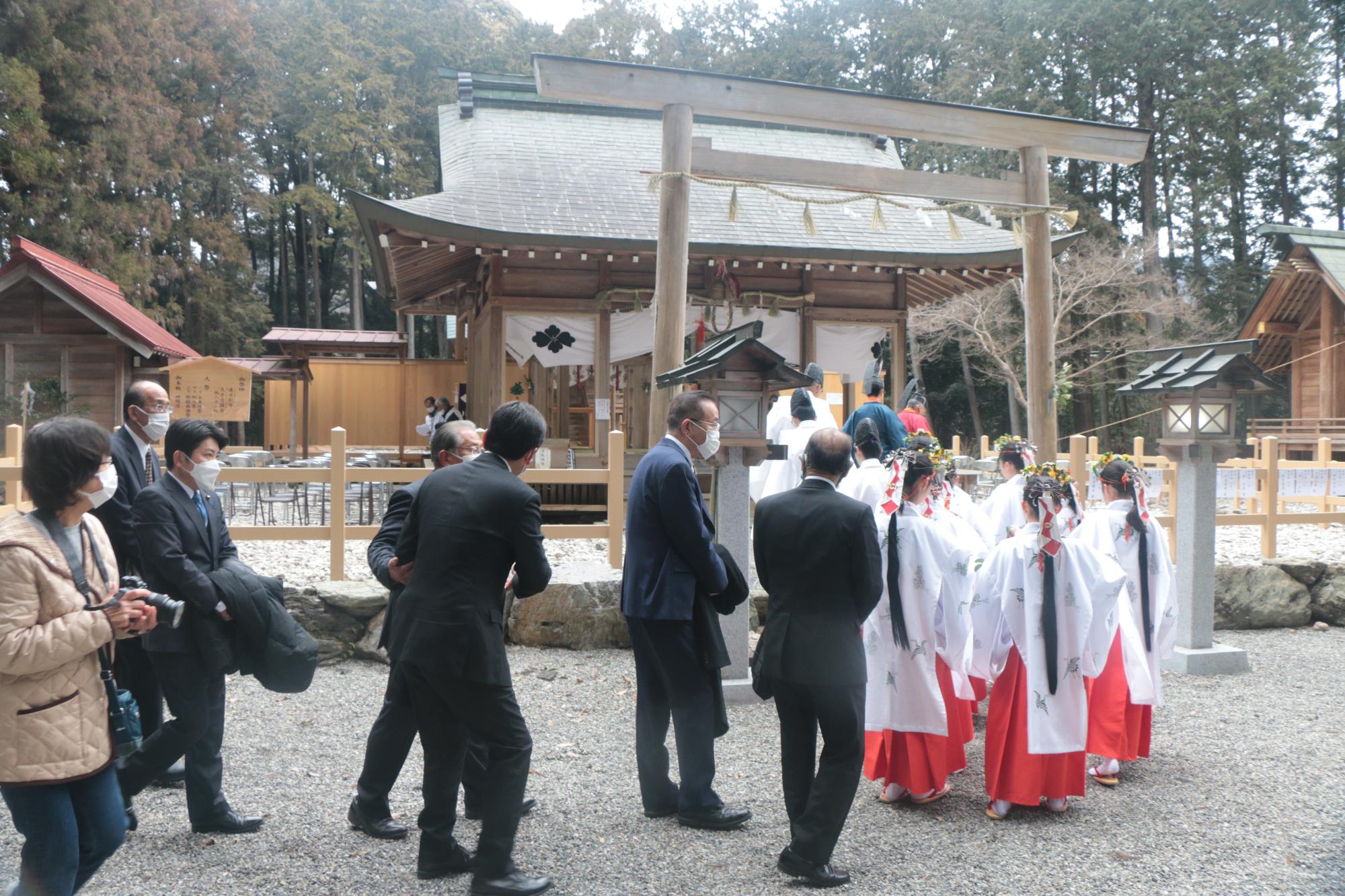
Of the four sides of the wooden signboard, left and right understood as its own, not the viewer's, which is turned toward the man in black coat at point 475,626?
front

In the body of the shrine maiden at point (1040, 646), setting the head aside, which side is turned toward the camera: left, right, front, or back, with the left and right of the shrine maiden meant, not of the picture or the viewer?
back

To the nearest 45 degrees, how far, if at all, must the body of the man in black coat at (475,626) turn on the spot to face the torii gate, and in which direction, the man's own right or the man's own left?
0° — they already face it

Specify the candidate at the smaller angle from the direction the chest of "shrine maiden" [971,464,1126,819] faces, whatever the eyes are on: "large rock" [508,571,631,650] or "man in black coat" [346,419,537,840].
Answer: the large rock

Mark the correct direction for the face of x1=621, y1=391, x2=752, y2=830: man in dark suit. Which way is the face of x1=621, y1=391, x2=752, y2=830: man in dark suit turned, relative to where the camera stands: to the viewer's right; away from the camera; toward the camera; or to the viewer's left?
to the viewer's right

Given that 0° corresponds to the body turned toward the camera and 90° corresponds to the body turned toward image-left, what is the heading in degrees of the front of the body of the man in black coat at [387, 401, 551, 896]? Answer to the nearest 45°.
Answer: approximately 225°

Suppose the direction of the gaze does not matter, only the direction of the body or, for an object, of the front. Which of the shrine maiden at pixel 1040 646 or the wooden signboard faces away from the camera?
the shrine maiden

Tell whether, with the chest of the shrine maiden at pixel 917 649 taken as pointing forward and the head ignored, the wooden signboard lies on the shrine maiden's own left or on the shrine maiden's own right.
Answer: on the shrine maiden's own left

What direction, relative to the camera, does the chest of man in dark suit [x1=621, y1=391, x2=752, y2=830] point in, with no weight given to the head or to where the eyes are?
to the viewer's right

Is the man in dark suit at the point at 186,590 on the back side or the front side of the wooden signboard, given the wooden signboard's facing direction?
on the front side

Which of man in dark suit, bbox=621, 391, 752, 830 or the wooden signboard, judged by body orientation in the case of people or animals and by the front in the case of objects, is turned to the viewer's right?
the man in dark suit

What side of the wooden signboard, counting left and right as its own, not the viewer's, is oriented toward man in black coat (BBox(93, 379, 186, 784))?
front

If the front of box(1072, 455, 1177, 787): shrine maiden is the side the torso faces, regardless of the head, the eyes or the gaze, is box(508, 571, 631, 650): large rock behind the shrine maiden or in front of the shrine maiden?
in front

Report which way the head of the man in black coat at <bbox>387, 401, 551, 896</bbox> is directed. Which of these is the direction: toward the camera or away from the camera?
away from the camera

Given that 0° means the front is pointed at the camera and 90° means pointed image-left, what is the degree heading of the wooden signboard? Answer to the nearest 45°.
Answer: approximately 0°
